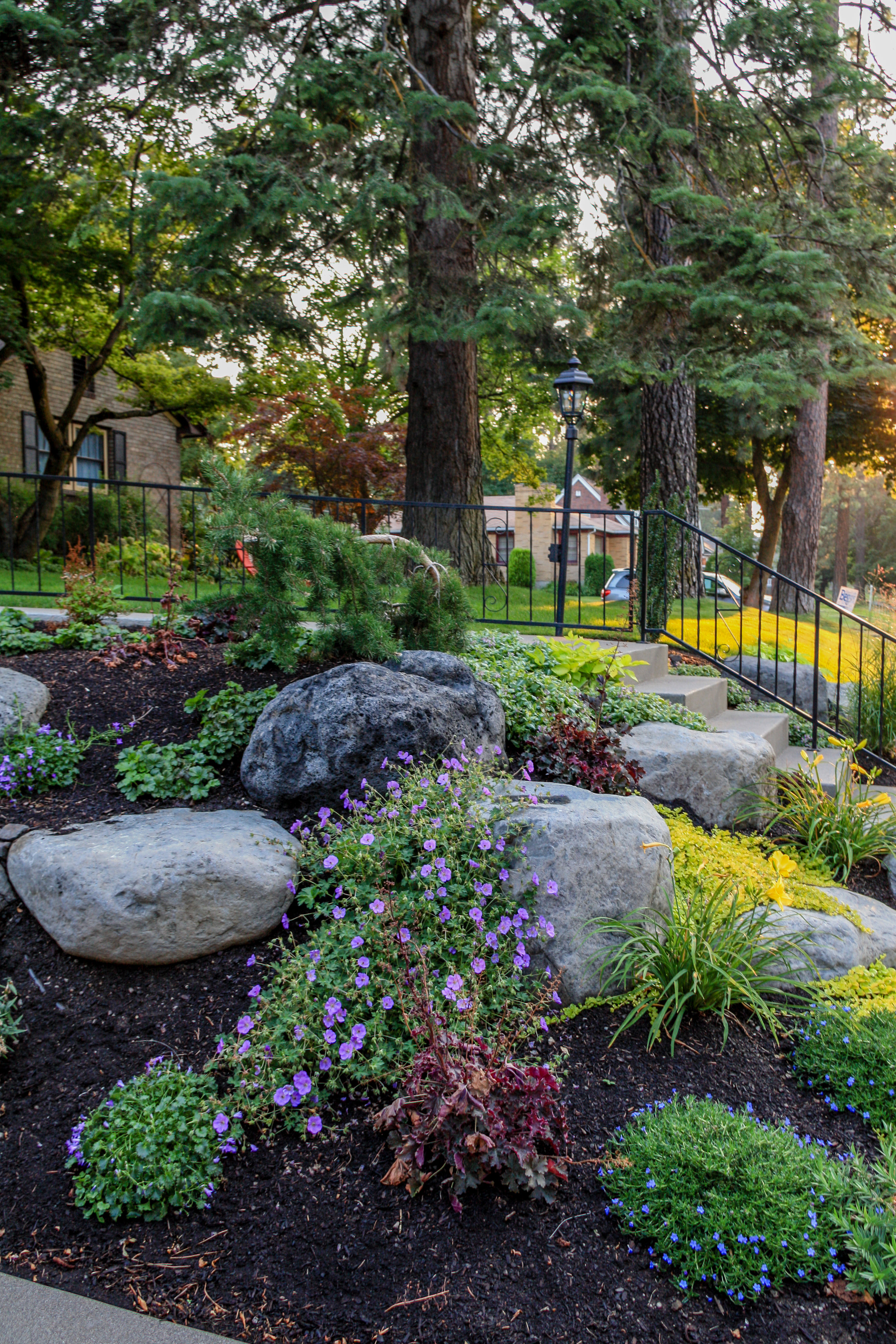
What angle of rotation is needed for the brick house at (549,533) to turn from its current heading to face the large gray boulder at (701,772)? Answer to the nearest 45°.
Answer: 0° — it already faces it

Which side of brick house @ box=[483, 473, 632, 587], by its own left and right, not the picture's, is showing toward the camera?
front

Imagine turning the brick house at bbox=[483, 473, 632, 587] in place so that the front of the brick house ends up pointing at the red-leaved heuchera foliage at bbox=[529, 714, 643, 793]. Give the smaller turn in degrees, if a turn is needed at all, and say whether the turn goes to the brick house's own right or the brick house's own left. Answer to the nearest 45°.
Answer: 0° — it already faces it

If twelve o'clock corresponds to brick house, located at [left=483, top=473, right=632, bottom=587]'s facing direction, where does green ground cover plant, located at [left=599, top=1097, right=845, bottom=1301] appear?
The green ground cover plant is roughly at 12 o'clock from the brick house.

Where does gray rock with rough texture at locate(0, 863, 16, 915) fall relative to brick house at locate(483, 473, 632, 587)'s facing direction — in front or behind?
in front

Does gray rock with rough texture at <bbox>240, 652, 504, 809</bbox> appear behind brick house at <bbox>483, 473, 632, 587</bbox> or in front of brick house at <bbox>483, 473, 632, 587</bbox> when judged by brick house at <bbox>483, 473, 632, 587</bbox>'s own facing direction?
in front

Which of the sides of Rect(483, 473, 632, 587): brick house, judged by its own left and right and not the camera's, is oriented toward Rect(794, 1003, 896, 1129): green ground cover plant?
front

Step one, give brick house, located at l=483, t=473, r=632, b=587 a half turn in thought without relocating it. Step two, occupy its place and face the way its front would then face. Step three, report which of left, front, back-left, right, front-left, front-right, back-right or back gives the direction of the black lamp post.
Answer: back

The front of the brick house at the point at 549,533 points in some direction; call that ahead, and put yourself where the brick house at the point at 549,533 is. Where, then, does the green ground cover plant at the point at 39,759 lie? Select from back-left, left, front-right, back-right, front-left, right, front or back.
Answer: front

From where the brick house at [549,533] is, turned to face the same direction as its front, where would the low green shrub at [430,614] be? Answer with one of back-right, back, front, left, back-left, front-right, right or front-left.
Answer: front

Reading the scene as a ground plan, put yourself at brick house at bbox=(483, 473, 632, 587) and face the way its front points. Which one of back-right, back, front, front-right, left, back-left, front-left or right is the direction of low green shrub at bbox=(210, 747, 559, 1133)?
front

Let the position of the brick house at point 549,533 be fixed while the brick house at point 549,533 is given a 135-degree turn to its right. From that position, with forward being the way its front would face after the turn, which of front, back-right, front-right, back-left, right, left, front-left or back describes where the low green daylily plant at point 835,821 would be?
back-left

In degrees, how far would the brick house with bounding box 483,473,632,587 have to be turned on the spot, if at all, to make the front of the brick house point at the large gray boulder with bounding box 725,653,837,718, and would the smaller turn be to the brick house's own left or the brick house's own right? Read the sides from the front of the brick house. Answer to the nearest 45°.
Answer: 0° — it already faces it

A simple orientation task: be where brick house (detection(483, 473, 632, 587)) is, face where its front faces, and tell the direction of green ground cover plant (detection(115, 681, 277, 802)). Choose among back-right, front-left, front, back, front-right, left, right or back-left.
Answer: front

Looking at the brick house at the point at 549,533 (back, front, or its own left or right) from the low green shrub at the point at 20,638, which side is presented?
front
